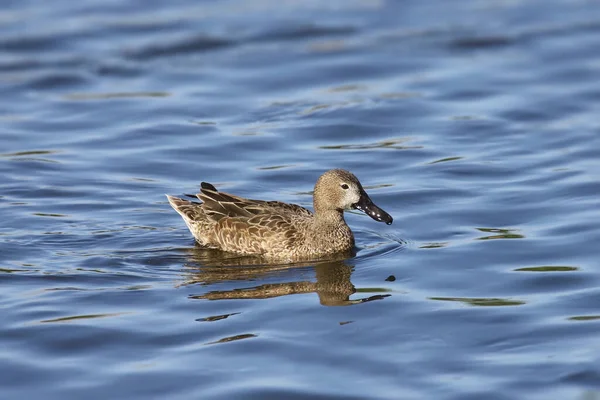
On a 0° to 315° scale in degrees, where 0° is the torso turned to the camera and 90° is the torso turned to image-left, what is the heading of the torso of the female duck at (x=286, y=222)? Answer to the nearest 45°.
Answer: approximately 270°
